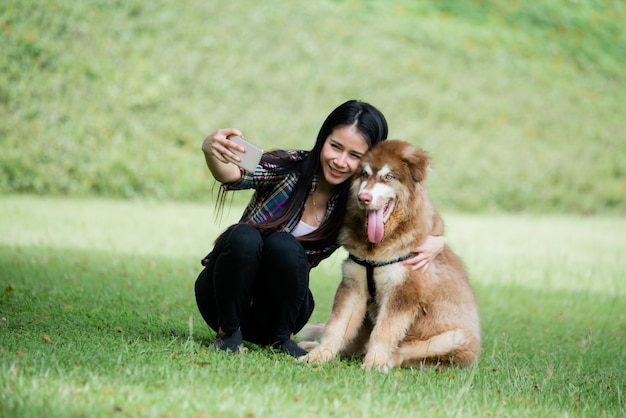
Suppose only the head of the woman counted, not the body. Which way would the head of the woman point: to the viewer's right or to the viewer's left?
to the viewer's left

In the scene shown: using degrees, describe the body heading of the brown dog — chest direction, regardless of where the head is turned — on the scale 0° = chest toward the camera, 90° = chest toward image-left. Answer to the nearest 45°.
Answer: approximately 45°

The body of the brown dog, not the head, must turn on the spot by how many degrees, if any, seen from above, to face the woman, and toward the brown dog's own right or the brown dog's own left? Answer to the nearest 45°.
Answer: approximately 45° to the brown dog's own right
